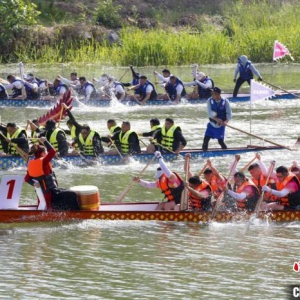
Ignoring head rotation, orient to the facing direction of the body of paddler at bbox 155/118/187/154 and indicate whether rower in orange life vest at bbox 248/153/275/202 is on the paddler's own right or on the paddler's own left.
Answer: on the paddler's own left

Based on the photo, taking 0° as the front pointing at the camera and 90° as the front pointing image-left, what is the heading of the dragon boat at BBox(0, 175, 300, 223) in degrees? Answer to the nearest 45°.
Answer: approximately 90°

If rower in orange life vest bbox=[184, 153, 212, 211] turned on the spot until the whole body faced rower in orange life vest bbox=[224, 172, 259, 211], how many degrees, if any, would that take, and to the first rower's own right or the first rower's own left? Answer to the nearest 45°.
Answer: approximately 135° to the first rower's own left

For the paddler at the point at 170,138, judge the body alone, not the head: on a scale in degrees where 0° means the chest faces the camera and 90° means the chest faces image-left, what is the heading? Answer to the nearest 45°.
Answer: approximately 45°

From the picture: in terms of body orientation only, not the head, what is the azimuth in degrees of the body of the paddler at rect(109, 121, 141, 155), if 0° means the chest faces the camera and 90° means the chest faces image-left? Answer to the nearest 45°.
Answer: approximately 45°

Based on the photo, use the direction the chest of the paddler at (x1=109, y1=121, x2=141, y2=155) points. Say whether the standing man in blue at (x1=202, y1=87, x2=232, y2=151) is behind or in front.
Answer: behind

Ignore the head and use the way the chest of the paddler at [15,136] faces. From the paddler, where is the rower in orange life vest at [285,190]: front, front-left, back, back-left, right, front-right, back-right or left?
left

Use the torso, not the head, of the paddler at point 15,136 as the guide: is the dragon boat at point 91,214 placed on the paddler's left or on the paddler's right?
on the paddler's left

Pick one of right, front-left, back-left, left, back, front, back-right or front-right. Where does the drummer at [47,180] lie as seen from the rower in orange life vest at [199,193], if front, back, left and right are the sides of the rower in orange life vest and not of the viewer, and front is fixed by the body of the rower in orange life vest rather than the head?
front-right

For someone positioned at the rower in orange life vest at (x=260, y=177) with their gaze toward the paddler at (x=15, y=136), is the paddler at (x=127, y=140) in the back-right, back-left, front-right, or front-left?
front-right
